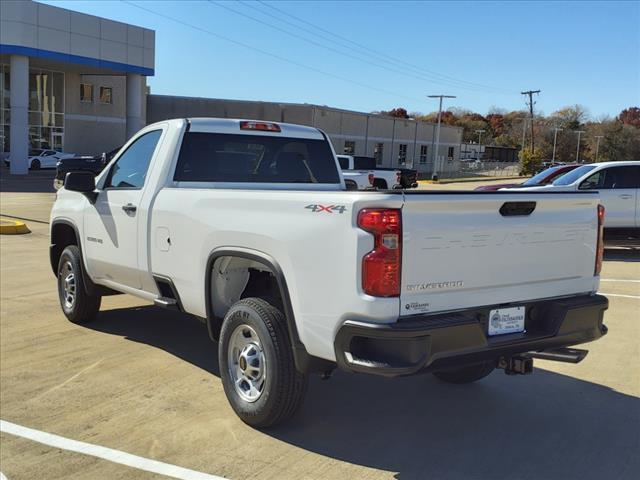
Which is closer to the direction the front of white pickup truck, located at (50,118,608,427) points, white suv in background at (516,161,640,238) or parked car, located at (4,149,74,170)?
the parked car

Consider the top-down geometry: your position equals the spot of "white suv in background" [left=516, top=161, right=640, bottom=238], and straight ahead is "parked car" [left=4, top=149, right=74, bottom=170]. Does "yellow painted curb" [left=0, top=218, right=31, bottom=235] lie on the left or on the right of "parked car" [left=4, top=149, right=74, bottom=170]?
left

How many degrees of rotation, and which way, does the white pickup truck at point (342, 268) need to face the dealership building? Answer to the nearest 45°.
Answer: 0° — it already faces it

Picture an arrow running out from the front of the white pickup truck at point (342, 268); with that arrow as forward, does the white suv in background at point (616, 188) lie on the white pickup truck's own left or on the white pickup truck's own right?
on the white pickup truck's own right

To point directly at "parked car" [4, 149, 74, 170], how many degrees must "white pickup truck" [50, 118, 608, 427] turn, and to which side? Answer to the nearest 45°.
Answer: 0° — it already faces it

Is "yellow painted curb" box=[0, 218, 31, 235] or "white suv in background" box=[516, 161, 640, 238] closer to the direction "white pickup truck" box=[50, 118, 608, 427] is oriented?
the yellow painted curb

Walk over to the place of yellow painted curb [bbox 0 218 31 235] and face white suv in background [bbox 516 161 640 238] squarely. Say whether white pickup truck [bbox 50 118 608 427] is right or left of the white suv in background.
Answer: right

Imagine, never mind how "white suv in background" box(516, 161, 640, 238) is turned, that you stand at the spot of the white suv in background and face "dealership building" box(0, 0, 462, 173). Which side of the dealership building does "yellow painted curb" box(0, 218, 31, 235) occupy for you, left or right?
left

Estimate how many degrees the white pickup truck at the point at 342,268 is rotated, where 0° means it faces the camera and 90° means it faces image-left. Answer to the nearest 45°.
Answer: approximately 135°

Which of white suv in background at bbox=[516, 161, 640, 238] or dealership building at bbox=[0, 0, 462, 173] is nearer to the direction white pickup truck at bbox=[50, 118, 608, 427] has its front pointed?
the dealership building
